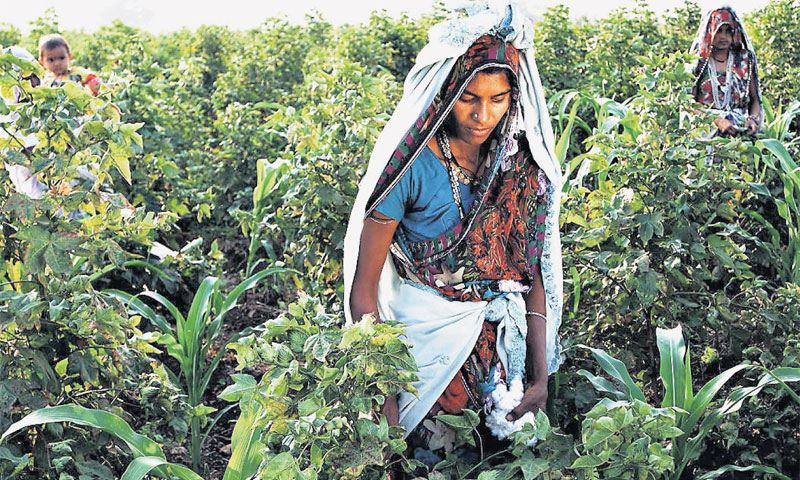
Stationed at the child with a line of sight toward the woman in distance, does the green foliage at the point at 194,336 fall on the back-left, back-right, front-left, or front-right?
front-right

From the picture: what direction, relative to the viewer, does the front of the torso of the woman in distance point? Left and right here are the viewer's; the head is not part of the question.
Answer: facing the viewer

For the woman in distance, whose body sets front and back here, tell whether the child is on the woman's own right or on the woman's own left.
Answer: on the woman's own right

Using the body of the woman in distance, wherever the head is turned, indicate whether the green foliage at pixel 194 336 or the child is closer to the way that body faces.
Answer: the green foliage

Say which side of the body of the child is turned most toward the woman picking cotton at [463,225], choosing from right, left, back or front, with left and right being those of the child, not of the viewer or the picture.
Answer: front

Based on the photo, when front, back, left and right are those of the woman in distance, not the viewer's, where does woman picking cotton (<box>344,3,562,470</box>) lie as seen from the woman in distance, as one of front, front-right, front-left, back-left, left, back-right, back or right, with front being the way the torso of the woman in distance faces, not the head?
front

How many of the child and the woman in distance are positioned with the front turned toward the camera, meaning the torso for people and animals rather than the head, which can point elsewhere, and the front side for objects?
2

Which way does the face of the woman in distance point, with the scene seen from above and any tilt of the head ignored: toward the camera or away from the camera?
toward the camera

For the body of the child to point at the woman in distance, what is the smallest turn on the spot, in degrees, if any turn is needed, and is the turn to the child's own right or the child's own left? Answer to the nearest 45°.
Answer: approximately 90° to the child's own left

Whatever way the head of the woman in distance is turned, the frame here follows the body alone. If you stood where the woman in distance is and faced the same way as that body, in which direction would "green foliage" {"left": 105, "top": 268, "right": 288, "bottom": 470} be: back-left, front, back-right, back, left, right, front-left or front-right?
front-right

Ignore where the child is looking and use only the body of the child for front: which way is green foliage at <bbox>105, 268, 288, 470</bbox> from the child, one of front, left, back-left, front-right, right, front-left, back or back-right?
front

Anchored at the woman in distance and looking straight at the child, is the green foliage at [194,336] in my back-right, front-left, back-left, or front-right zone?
front-left

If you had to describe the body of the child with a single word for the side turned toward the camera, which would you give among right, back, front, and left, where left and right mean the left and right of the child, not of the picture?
front

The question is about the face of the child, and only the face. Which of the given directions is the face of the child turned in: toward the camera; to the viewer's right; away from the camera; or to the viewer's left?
toward the camera

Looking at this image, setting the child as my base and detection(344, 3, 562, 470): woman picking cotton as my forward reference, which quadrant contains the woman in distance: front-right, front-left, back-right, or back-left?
front-left
